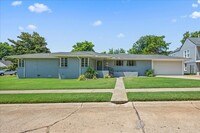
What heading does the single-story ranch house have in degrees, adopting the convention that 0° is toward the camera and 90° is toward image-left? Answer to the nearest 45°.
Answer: approximately 0°

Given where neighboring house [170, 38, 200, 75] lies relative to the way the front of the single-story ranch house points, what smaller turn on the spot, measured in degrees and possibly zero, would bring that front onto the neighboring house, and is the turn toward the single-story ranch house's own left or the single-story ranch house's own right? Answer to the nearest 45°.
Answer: approximately 135° to the single-story ranch house's own left
